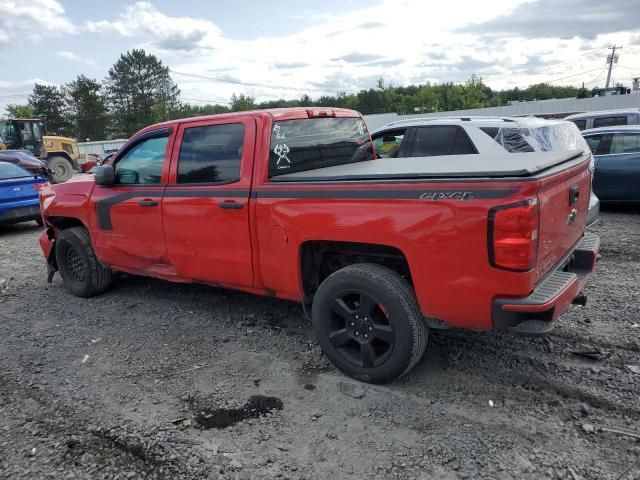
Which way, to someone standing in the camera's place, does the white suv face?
facing away from the viewer and to the left of the viewer

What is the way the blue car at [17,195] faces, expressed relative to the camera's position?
facing away from the viewer and to the left of the viewer

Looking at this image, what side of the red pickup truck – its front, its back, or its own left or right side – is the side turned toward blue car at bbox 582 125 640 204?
right

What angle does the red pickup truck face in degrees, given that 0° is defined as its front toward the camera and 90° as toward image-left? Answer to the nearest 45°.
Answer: approximately 135°

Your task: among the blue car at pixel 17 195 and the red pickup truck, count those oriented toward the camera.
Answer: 0

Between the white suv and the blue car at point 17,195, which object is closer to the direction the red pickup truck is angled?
the blue car

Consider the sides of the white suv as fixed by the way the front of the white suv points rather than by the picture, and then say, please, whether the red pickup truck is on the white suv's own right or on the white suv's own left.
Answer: on the white suv's own left

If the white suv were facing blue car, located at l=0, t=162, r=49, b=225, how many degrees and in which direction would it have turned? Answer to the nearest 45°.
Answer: approximately 45° to its left

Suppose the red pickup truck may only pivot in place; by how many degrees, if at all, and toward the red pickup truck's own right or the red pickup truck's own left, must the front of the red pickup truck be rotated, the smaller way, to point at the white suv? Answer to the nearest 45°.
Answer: approximately 90° to the red pickup truck's own right
